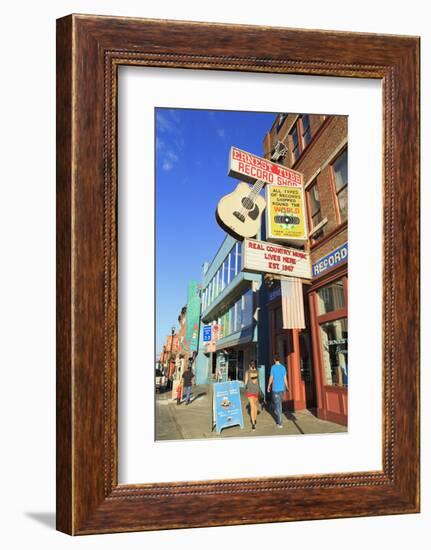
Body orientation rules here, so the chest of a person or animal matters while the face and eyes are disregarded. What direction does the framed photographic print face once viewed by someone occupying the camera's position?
facing the viewer and to the right of the viewer
